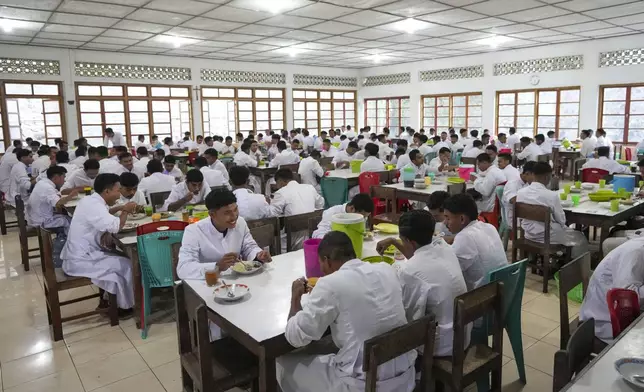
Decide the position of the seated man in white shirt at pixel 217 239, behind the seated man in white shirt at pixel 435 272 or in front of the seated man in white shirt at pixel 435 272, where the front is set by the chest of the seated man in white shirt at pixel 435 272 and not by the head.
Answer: in front

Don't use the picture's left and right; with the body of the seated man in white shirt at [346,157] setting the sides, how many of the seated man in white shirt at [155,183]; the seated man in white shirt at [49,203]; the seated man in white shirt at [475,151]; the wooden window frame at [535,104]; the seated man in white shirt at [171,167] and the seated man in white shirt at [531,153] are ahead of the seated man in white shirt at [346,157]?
3

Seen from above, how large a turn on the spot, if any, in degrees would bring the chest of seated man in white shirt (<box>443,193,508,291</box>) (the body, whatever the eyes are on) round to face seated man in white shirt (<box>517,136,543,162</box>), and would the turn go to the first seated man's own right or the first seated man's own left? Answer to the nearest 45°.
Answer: approximately 45° to the first seated man's own right

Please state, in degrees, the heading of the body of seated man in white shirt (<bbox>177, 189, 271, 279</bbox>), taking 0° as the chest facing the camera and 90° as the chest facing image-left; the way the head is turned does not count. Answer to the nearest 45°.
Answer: approximately 315°

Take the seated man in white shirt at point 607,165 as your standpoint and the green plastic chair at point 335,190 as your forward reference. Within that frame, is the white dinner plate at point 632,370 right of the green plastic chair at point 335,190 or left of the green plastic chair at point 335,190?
left

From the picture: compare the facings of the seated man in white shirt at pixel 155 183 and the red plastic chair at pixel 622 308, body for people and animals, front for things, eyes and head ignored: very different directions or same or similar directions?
very different directions

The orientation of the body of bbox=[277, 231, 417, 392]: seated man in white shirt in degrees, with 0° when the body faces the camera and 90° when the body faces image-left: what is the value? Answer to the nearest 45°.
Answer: approximately 135°

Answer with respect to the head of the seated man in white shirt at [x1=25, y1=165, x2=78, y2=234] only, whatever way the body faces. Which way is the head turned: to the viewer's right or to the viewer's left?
to the viewer's right

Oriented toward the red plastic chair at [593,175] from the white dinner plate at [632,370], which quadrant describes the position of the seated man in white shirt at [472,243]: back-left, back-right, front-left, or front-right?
front-left

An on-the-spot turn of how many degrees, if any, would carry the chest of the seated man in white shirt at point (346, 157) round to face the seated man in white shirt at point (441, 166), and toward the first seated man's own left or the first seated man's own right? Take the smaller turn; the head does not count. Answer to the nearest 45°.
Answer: approximately 90° to the first seated man's own left

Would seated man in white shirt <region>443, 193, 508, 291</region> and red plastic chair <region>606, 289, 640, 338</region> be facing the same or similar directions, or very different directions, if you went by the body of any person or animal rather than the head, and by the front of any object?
very different directions

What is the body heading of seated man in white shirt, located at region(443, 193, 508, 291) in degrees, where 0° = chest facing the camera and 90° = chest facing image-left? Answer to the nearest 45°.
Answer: approximately 135°

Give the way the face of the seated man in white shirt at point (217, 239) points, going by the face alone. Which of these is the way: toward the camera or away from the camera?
toward the camera

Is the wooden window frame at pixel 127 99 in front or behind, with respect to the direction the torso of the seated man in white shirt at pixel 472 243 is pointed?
in front

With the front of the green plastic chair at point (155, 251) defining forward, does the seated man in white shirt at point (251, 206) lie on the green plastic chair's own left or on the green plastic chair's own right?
on the green plastic chair's own right
